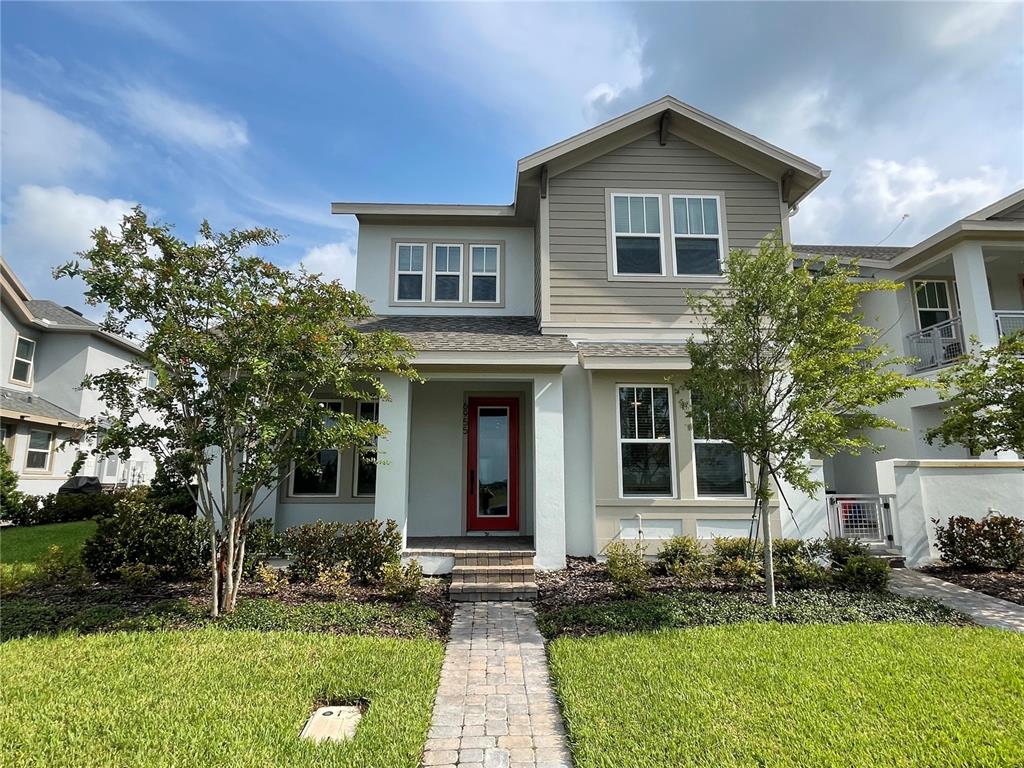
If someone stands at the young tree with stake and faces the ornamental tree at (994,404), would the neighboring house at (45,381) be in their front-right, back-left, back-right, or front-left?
back-left

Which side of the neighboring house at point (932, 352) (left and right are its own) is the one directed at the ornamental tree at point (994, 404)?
front

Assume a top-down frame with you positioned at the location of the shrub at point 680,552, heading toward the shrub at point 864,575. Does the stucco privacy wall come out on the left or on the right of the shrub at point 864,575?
left

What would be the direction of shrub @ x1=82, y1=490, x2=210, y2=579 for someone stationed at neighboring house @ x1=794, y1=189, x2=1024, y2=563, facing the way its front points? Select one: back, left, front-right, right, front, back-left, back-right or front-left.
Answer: front-right

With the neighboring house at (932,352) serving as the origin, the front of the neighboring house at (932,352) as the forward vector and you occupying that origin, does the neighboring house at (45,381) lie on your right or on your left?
on your right

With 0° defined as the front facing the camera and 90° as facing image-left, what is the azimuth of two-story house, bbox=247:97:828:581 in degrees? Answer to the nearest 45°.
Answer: approximately 0°

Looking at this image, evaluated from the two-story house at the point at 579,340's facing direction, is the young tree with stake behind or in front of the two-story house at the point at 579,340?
in front

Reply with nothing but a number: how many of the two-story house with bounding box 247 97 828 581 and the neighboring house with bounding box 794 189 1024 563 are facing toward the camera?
2

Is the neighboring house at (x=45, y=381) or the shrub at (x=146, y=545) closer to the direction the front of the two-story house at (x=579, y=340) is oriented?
the shrub

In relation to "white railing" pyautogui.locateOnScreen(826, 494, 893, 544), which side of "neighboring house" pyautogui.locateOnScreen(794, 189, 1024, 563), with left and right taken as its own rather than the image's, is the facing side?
front
